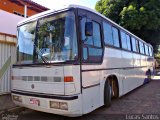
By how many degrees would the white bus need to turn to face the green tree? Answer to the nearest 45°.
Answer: approximately 180°

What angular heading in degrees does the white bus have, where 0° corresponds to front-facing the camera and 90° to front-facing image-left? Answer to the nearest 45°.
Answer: approximately 45°
